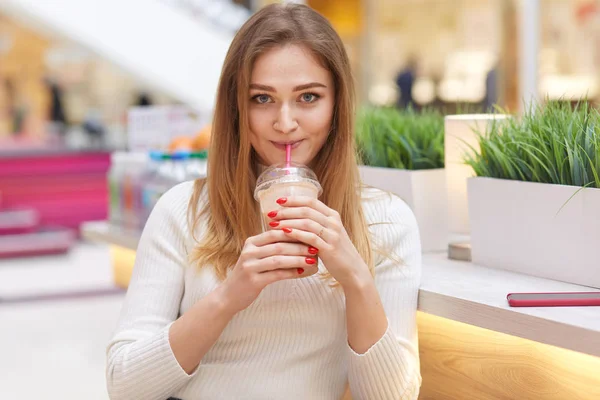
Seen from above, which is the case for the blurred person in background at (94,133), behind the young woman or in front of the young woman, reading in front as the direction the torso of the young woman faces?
behind

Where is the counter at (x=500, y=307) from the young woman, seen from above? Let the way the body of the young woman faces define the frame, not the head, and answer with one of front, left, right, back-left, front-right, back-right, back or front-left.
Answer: left

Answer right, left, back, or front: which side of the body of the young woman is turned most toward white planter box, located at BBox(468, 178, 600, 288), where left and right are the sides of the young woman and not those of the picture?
left

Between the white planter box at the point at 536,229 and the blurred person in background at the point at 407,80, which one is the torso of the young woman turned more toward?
the white planter box

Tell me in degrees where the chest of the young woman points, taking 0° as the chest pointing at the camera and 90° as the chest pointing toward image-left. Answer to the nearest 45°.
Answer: approximately 0°
